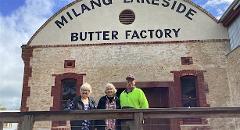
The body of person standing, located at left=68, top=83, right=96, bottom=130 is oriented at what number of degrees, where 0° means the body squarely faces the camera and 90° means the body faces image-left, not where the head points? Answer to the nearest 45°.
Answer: approximately 0°

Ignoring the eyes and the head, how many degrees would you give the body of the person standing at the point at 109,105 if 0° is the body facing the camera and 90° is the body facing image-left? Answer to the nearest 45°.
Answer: approximately 0°

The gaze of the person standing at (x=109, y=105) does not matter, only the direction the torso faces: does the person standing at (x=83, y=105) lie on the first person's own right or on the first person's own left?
on the first person's own right

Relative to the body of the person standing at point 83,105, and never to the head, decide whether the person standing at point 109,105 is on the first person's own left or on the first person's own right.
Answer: on the first person's own left

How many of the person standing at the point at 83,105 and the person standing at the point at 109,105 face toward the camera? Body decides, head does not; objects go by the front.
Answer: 2
